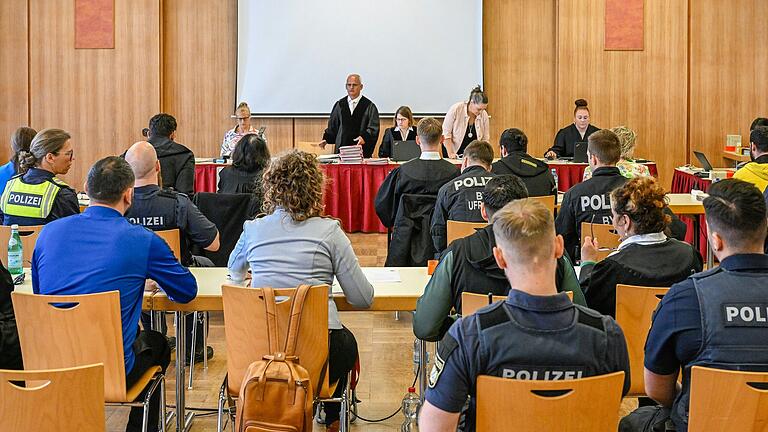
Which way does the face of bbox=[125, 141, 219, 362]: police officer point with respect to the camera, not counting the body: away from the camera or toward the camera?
away from the camera

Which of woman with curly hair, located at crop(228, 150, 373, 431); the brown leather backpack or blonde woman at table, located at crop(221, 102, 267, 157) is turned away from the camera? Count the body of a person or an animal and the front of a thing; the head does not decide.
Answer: the woman with curly hair

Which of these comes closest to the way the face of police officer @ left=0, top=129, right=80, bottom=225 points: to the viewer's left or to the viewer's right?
to the viewer's right

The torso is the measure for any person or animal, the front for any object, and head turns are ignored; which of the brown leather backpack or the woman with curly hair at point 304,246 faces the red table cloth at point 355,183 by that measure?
the woman with curly hair

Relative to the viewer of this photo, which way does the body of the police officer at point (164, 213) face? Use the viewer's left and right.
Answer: facing away from the viewer and to the right of the viewer

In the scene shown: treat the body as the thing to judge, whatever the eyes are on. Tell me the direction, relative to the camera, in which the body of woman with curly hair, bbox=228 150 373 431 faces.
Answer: away from the camera

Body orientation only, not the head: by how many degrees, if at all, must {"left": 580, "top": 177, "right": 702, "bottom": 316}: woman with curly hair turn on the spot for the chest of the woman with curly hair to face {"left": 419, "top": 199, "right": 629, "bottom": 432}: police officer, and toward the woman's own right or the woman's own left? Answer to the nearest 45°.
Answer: approximately 135° to the woman's own left

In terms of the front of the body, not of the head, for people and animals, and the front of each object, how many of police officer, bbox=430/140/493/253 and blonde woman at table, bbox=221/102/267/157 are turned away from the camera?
1

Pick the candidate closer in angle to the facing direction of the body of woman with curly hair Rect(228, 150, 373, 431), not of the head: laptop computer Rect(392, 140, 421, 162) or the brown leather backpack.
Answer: the laptop computer

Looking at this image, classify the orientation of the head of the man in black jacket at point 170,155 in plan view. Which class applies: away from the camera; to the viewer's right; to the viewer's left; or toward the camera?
away from the camera

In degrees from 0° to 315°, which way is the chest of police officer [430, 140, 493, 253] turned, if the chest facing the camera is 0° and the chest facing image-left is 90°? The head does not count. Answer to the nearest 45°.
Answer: approximately 180°

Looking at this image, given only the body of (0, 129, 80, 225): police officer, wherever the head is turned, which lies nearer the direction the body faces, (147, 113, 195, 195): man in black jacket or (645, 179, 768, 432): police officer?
the man in black jacket

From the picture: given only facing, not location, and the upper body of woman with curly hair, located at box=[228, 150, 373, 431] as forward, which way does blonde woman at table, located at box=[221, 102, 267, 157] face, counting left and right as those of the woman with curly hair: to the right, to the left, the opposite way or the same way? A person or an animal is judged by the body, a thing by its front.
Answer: the opposite way

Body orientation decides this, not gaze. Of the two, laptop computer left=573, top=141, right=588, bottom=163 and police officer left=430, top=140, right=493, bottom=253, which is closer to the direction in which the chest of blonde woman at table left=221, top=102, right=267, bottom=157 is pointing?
the police officer

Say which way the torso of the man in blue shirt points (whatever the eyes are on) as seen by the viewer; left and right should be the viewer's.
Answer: facing away from the viewer and to the right of the viewer
